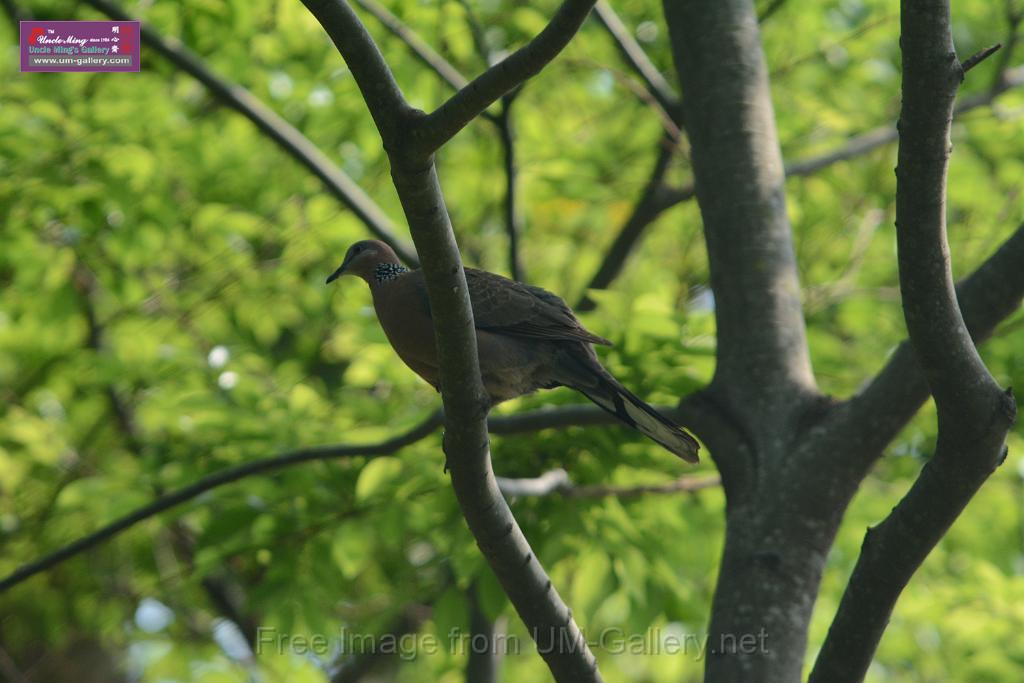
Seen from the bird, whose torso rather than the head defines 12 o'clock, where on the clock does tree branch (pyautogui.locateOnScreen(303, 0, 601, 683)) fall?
The tree branch is roughly at 9 o'clock from the bird.

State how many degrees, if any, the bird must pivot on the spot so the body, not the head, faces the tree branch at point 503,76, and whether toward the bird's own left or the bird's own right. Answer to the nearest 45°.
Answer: approximately 90° to the bird's own left

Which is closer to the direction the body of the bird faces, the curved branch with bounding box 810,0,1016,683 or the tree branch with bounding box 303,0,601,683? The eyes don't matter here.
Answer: the tree branch

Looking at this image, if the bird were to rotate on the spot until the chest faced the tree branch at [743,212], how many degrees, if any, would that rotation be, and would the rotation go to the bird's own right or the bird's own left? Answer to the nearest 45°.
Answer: approximately 180°

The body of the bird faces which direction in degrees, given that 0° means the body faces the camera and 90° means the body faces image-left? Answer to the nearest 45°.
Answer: approximately 90°
